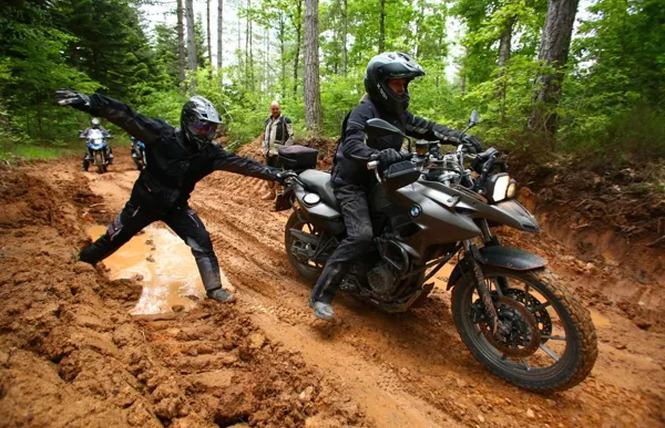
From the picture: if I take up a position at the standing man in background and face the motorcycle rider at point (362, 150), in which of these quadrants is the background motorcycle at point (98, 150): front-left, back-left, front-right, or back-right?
back-right

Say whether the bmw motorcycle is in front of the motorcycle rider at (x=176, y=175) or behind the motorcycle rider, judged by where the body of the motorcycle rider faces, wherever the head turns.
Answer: in front

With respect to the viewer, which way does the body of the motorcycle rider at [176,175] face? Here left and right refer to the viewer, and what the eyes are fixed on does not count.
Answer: facing the viewer and to the right of the viewer

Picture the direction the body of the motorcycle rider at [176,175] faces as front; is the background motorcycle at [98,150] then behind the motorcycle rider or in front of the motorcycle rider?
behind

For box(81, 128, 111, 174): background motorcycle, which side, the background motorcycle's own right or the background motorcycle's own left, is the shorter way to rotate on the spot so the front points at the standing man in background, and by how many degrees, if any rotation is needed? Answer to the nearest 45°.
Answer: approximately 45° to the background motorcycle's own left

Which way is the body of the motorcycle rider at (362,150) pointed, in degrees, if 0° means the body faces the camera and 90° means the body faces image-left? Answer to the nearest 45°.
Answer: approximately 315°

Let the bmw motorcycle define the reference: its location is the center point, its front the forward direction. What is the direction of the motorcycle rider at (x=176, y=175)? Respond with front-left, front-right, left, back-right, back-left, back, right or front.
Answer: back-right

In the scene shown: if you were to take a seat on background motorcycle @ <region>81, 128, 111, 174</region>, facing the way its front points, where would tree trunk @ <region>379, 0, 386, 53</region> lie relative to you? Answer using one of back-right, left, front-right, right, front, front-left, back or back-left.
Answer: left

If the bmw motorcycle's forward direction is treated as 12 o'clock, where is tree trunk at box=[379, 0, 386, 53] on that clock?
The tree trunk is roughly at 7 o'clock from the bmw motorcycle.

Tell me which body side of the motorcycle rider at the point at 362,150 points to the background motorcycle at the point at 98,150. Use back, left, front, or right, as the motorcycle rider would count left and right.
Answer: back

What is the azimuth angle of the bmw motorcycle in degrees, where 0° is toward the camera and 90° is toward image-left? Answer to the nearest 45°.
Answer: approximately 315°

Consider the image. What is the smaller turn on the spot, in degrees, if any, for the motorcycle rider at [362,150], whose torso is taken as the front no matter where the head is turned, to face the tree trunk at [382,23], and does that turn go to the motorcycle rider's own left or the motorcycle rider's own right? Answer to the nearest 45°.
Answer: approximately 135° to the motorcycle rider's own left
